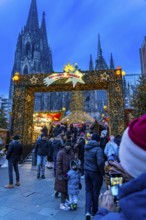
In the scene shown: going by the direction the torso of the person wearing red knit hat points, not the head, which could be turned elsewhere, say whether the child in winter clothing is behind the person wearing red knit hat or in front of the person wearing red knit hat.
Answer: in front

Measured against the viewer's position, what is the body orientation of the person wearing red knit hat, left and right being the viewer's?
facing away from the viewer and to the left of the viewer

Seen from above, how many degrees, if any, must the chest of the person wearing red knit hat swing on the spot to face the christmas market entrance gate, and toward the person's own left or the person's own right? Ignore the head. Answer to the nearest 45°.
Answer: approximately 45° to the person's own right
